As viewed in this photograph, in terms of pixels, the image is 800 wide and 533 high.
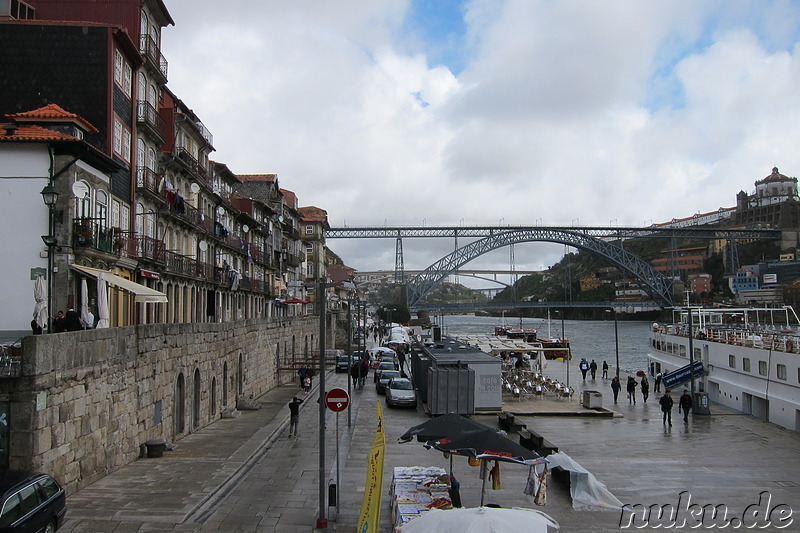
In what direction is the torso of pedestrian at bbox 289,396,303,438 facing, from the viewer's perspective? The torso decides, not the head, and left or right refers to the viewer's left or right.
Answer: facing away from the viewer

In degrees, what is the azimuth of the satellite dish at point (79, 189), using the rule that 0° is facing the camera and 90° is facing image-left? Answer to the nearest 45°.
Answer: approximately 315°

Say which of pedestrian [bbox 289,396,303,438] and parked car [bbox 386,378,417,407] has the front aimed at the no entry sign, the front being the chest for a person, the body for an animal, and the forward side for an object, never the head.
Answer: the parked car

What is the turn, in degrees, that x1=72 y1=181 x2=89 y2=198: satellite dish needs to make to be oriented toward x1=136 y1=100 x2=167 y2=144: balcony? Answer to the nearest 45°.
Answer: approximately 135° to its left

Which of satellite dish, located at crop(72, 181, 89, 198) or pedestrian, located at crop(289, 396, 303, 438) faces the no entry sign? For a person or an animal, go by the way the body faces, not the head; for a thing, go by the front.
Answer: the satellite dish

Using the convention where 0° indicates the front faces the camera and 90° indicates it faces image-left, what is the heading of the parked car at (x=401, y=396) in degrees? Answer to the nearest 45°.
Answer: approximately 0°

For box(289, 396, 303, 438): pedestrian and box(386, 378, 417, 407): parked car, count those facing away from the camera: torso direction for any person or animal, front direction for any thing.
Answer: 1
